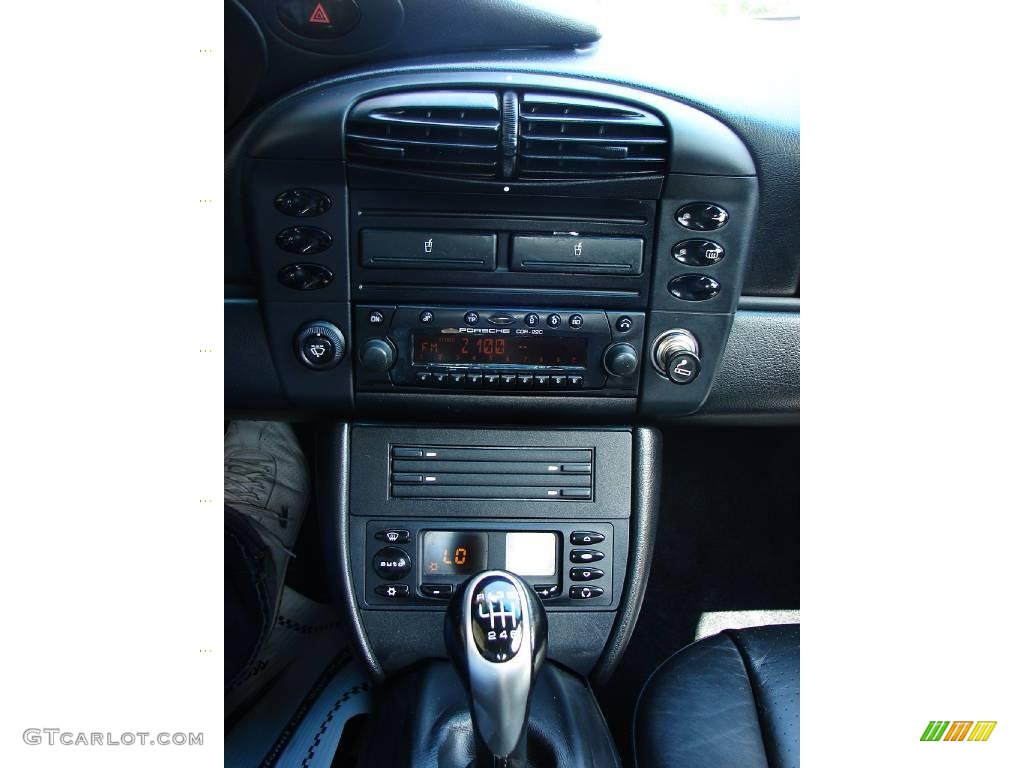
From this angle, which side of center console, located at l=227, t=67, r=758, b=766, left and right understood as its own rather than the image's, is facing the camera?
front
